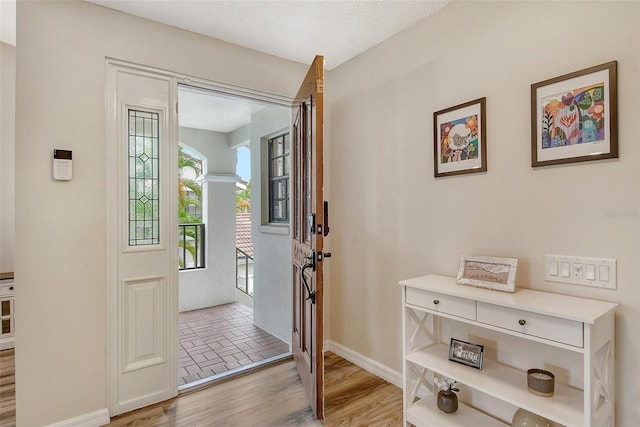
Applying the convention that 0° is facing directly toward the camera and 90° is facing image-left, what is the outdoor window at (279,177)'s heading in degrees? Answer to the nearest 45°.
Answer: approximately 45°

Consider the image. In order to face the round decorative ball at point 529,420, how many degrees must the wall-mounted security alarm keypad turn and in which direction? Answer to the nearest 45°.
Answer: approximately 45° to its left

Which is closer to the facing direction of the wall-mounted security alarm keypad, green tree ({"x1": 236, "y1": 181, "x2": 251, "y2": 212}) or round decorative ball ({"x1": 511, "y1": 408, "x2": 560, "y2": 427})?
the round decorative ball

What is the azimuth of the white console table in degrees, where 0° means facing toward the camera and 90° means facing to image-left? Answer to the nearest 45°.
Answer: approximately 45°

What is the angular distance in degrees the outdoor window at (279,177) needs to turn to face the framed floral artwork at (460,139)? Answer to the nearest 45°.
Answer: approximately 90° to its left

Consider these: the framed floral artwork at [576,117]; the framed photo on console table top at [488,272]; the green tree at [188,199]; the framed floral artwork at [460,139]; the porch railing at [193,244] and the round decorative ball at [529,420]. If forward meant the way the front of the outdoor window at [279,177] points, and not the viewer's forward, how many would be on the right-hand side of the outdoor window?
2

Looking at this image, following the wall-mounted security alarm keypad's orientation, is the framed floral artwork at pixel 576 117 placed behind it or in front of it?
in front
